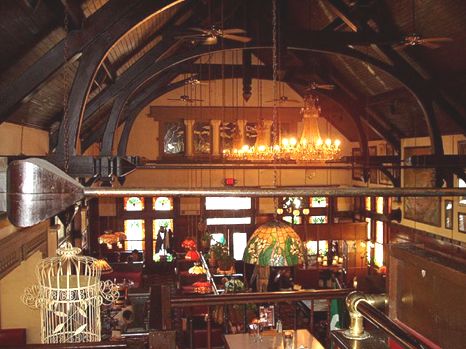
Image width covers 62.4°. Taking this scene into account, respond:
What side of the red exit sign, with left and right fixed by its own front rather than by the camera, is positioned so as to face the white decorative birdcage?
front

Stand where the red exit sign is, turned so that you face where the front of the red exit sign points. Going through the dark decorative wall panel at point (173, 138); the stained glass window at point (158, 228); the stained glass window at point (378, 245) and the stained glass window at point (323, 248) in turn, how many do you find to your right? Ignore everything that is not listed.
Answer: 2

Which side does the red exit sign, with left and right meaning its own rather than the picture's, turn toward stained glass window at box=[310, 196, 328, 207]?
left

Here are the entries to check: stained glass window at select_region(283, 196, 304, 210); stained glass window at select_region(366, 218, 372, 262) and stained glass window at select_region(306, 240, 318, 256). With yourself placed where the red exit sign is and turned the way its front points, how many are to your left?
3

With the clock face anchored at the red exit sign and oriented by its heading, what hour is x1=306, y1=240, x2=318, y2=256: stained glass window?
The stained glass window is roughly at 9 o'clock from the red exit sign.

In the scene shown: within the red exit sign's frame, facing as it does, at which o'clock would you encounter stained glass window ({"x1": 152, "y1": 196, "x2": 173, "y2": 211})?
The stained glass window is roughly at 3 o'clock from the red exit sign.

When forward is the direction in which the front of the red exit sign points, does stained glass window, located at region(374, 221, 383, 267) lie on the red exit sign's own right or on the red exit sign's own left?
on the red exit sign's own left

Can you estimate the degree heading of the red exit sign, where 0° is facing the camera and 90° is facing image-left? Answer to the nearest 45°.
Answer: approximately 0°

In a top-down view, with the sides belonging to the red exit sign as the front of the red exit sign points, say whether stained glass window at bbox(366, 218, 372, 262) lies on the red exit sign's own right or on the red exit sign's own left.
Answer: on the red exit sign's own left

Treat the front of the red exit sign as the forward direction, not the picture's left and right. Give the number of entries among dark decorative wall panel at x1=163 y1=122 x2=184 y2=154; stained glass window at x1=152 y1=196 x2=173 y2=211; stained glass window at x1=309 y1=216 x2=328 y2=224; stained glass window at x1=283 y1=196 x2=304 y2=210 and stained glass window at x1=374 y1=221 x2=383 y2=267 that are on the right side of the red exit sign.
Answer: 2

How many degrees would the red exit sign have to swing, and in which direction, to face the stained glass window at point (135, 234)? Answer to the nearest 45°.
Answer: approximately 90° to its right
